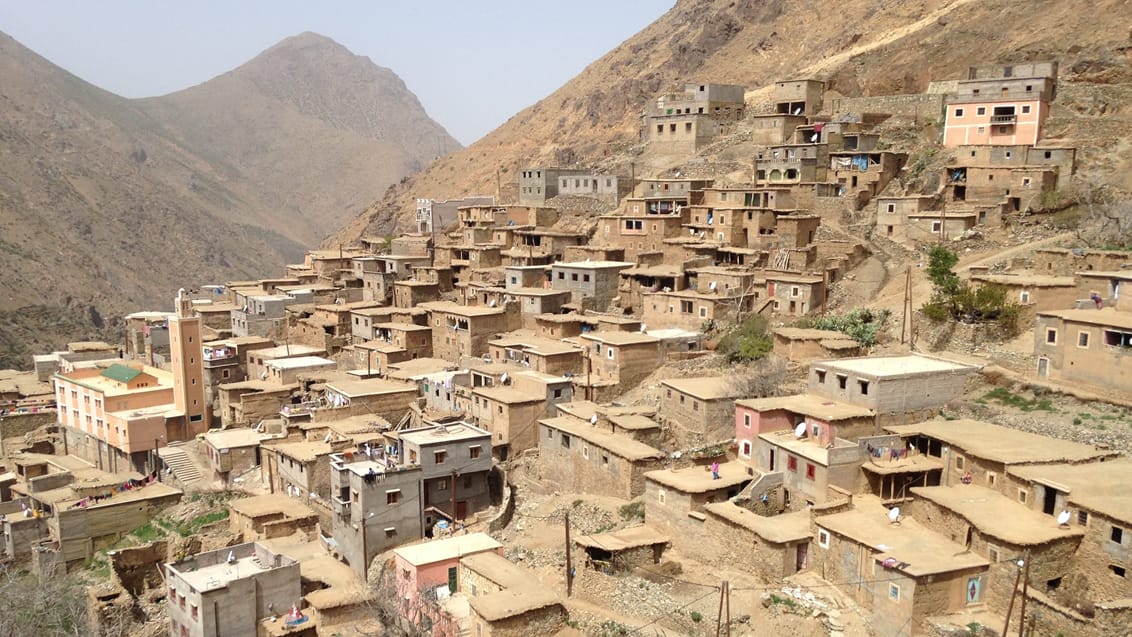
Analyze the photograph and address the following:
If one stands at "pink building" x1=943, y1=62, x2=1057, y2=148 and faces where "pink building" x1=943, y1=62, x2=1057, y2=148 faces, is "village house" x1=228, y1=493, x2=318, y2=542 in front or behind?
in front

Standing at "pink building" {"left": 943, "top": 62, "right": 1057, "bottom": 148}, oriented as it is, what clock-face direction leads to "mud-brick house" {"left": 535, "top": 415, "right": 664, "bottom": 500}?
The mud-brick house is roughly at 1 o'clock from the pink building.

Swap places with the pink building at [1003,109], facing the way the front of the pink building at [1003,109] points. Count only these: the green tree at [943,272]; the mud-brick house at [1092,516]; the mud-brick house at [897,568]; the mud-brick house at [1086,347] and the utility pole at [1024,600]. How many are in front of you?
5

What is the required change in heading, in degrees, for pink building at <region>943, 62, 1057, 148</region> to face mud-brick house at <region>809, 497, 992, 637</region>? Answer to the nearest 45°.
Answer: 0° — it already faces it

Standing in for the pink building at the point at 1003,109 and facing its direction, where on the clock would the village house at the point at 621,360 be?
The village house is roughly at 1 o'clock from the pink building.

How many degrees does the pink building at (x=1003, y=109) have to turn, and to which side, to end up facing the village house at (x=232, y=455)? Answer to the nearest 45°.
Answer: approximately 45° to its right

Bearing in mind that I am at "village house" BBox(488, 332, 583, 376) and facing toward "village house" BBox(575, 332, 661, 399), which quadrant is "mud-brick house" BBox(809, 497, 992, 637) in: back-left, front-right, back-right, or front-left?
front-right

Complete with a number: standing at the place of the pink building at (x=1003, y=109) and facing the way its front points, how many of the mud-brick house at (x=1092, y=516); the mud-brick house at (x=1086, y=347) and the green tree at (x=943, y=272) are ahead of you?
3

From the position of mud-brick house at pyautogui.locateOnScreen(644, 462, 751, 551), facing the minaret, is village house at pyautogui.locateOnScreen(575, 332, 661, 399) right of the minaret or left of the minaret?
right

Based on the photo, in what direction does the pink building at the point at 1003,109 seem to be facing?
toward the camera

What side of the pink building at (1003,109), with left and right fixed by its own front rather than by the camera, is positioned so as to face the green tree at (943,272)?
front

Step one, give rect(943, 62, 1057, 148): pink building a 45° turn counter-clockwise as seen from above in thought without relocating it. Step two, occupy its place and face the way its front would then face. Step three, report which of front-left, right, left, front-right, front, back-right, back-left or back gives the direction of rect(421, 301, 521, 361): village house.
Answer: right

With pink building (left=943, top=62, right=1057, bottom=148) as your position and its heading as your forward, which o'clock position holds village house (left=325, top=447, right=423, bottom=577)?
The village house is roughly at 1 o'clock from the pink building.

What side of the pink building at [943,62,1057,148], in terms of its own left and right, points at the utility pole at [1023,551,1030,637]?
front

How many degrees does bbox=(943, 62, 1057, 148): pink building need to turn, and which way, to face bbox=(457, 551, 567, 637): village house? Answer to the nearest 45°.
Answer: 0° — it already faces it

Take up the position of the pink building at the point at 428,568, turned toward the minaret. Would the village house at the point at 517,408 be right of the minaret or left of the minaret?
right

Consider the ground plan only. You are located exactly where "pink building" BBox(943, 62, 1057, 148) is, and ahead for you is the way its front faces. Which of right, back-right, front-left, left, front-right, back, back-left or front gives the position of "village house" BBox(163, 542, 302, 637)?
front-right

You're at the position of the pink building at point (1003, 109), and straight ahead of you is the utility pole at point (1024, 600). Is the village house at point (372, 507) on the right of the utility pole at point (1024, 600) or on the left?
right

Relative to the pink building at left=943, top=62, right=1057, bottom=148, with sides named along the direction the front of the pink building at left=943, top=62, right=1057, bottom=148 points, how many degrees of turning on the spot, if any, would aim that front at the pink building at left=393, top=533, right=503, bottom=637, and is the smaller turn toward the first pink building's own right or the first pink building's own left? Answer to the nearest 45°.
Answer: approximately 45° to the first pink building's own right
